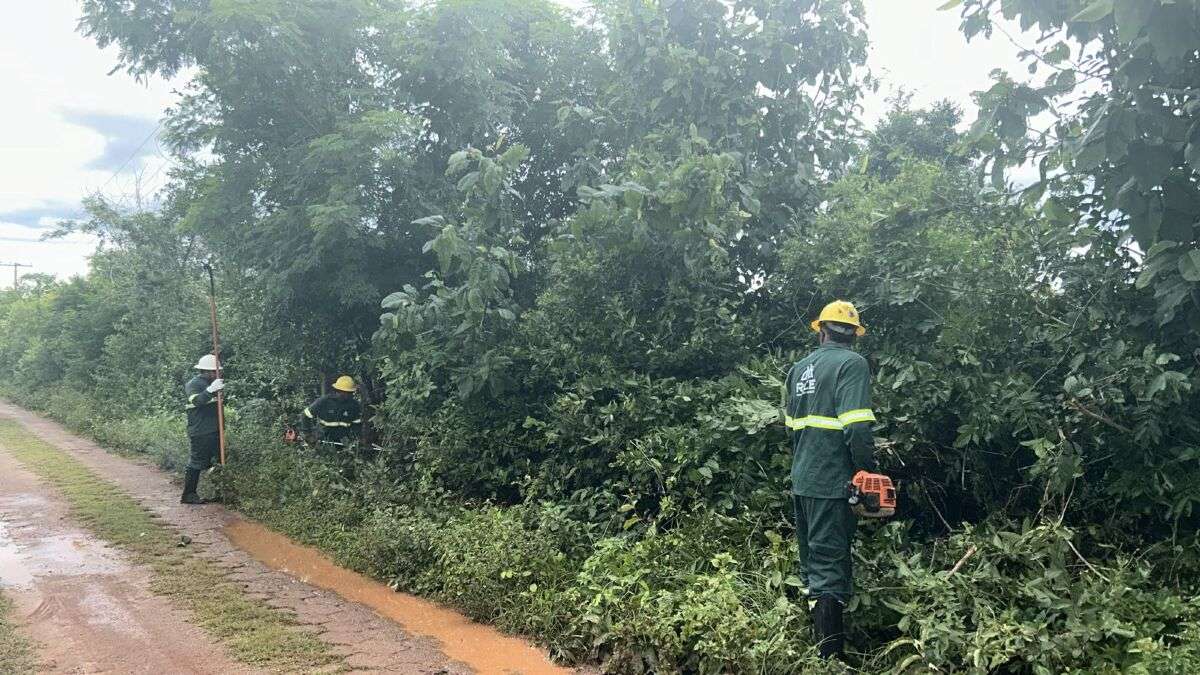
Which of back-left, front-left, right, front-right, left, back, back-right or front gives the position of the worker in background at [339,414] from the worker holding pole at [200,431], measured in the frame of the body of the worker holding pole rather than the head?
front-right

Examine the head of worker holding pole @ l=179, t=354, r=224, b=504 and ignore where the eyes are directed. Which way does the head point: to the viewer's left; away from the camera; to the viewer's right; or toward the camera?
to the viewer's right

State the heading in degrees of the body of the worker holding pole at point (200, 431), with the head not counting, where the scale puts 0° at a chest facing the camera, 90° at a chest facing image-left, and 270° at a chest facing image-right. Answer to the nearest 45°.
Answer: approximately 270°

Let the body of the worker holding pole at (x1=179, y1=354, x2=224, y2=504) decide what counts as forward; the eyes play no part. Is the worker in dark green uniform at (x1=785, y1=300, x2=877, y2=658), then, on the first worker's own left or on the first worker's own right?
on the first worker's own right

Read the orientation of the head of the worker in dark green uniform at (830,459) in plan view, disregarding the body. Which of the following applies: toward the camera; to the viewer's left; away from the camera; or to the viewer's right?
away from the camera
